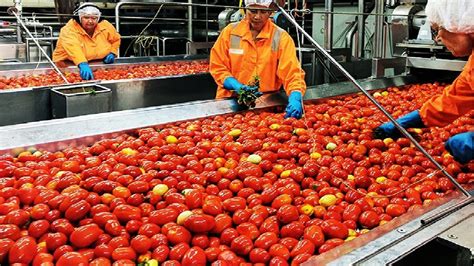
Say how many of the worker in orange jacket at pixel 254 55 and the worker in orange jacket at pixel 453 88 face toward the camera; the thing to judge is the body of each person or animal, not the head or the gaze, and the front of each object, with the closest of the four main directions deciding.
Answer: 1

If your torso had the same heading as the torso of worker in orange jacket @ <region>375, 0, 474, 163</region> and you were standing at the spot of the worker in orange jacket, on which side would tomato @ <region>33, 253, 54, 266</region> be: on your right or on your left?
on your left

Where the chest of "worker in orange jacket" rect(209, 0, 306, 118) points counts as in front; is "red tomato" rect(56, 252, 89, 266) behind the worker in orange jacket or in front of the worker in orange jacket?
in front

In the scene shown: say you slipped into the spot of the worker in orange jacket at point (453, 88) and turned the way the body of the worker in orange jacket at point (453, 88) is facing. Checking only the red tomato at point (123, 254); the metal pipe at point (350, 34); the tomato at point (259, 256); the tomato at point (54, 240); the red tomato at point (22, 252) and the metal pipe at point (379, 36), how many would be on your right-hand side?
2

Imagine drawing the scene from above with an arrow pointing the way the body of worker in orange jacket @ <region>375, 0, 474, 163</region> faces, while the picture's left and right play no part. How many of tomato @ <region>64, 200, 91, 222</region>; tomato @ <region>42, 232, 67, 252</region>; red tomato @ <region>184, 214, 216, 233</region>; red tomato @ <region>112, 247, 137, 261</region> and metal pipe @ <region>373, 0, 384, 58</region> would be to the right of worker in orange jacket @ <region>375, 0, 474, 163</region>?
1

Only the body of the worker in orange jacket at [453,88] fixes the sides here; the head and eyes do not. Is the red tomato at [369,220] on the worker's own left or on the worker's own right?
on the worker's own left

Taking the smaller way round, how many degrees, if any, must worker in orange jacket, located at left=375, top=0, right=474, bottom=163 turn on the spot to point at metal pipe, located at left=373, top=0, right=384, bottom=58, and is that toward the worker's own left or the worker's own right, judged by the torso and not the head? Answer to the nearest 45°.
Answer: approximately 90° to the worker's own right

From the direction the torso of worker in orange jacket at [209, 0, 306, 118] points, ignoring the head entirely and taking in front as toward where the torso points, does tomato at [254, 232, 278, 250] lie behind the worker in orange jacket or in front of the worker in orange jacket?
in front

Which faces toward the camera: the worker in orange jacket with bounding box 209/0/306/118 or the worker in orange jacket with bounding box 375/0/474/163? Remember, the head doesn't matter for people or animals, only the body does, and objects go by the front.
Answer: the worker in orange jacket with bounding box 209/0/306/118

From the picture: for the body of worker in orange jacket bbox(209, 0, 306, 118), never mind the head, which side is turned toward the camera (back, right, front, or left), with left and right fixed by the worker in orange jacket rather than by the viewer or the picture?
front

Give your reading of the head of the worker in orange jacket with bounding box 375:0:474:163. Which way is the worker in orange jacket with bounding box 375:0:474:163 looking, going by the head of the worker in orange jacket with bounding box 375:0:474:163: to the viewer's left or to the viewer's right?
to the viewer's left

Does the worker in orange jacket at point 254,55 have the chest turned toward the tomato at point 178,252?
yes

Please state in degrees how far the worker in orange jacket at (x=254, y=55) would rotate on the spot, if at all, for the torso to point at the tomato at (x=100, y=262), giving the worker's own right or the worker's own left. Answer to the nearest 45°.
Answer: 0° — they already face it

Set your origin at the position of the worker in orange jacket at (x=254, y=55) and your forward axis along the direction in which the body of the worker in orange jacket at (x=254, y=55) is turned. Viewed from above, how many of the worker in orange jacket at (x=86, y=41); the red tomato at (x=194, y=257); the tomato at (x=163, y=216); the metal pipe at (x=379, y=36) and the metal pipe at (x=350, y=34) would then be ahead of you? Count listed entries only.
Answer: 2

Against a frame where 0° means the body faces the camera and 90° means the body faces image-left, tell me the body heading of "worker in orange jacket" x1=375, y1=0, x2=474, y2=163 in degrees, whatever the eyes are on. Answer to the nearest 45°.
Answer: approximately 90°

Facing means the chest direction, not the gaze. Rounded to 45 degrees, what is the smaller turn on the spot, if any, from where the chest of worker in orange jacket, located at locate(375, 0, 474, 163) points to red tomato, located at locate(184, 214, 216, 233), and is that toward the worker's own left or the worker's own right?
approximately 45° to the worker's own left

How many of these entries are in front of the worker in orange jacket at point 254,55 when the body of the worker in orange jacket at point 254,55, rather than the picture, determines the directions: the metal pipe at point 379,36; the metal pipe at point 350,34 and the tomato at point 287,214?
1

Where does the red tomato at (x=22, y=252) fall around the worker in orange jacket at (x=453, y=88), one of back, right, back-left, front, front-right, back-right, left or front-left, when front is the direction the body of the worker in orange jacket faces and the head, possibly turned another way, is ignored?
front-left

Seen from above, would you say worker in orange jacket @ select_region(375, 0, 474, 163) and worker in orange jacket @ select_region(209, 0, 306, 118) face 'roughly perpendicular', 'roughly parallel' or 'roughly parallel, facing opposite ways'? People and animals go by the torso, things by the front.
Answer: roughly perpendicular

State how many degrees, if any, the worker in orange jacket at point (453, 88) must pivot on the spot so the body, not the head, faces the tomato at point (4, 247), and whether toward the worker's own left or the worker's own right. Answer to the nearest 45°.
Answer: approximately 45° to the worker's own left

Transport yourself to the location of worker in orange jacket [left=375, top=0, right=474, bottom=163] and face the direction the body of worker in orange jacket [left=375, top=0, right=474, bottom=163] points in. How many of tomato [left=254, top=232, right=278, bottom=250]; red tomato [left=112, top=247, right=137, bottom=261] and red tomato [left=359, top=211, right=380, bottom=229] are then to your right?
0
